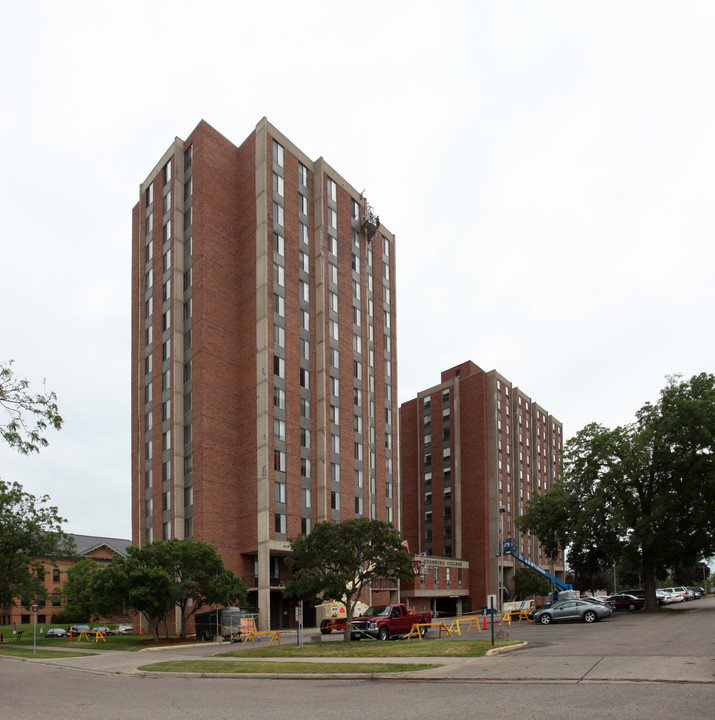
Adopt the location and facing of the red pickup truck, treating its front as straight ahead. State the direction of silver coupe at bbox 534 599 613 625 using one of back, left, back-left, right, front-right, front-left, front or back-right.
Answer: back

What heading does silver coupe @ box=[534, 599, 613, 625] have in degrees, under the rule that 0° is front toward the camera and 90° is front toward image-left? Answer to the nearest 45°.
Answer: approximately 90°

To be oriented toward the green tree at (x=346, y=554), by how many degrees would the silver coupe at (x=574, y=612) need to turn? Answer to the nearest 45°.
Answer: approximately 45° to its left

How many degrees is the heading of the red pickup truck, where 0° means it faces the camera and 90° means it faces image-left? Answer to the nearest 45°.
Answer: approximately 45°
